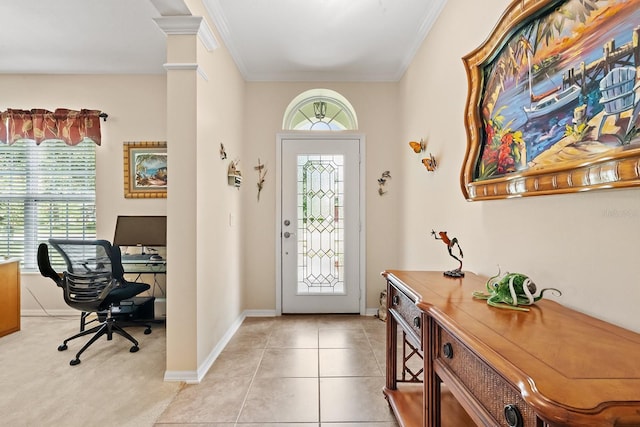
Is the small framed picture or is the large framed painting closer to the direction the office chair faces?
the small framed picture

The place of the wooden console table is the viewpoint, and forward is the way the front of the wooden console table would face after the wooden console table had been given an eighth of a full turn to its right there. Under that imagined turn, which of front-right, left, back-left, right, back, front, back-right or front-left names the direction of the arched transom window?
front-right

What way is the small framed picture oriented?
toward the camera

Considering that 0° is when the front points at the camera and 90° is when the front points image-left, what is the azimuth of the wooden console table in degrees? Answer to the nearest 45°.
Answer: approximately 45°

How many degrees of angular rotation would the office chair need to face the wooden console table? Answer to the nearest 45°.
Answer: approximately 135° to its right

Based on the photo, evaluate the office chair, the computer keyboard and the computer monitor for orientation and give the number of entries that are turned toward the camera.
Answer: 2

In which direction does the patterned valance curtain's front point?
toward the camera

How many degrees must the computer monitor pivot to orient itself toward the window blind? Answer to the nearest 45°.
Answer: approximately 135° to its right

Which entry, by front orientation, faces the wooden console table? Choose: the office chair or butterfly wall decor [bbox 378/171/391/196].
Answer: the butterfly wall decor

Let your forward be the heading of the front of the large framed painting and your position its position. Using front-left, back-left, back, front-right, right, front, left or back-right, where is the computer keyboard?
front-right

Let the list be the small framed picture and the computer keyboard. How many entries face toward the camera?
2

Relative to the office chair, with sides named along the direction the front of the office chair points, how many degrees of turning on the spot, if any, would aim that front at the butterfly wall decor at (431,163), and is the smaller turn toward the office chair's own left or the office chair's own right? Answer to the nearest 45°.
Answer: approximately 90° to the office chair's own right

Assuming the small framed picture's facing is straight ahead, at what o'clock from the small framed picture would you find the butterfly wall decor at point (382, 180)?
The butterfly wall decor is roughly at 10 o'clock from the small framed picture.

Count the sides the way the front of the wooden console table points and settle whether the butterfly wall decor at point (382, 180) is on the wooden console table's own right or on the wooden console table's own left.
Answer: on the wooden console table's own right

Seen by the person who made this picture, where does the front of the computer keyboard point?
facing the viewer

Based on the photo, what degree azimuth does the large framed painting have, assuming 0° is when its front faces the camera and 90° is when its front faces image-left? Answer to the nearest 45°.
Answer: approximately 45°

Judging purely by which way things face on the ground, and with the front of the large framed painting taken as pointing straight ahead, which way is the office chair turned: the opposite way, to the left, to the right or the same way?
to the right
